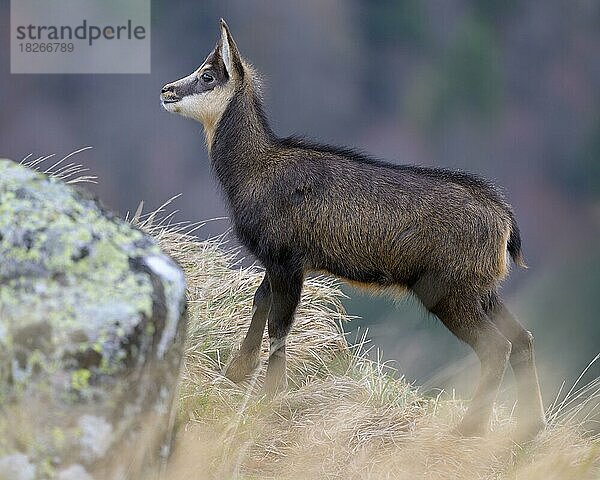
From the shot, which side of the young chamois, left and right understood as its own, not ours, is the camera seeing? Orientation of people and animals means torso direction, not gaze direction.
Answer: left

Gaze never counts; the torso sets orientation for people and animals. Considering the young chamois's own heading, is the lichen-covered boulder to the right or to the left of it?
on its left
